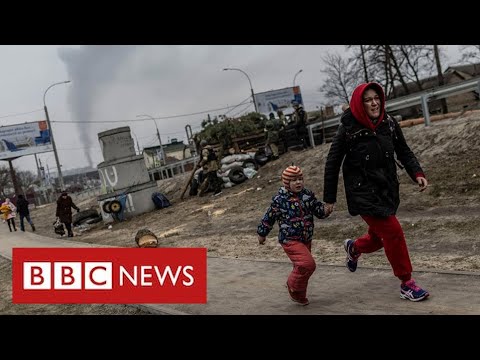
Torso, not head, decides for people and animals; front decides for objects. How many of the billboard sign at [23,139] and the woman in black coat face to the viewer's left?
0

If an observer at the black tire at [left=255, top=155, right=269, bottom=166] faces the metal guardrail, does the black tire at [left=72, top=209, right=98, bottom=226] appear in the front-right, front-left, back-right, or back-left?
back-right

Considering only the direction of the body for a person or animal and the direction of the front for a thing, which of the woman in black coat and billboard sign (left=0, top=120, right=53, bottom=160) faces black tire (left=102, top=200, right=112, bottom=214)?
the billboard sign

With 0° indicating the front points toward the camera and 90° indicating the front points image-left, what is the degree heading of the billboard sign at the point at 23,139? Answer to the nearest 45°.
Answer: approximately 0°

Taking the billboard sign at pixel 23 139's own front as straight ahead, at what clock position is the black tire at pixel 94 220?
The black tire is roughly at 12 o'clock from the billboard sign.

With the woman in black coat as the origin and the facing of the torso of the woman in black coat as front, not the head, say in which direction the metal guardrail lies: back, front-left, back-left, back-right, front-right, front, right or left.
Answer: back-left

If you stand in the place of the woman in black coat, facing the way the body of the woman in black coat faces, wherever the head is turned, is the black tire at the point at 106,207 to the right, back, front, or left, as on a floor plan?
back

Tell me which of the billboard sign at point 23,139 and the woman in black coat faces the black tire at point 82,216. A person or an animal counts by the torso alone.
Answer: the billboard sign

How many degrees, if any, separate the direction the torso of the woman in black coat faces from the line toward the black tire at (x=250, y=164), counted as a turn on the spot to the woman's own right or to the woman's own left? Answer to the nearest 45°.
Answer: approximately 135° to the woman's own left
